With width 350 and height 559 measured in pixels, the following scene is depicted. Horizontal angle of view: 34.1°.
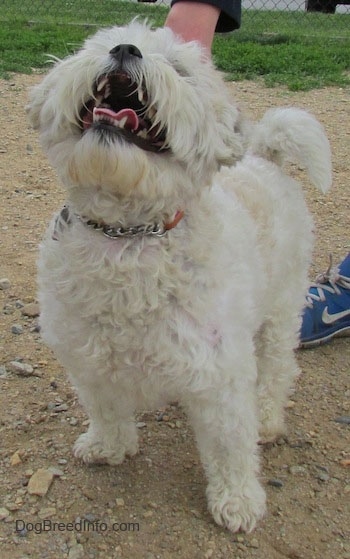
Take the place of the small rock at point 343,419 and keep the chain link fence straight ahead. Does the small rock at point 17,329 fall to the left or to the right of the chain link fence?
left

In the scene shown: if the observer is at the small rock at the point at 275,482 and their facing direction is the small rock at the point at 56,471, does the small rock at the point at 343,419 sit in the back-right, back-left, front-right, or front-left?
back-right

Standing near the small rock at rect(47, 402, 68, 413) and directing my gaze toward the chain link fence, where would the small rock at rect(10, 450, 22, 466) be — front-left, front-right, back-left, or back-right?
back-left
